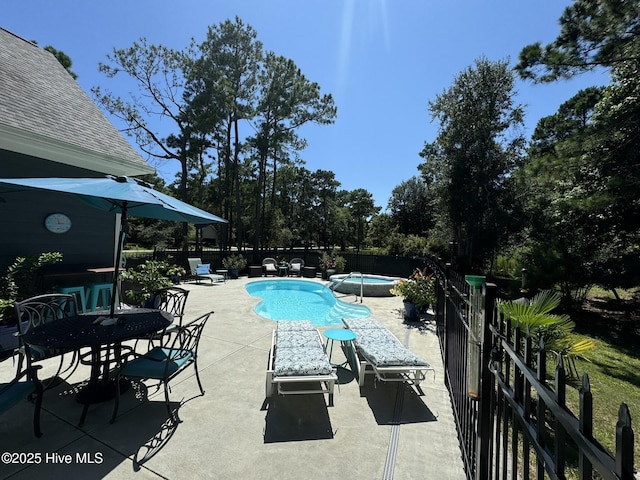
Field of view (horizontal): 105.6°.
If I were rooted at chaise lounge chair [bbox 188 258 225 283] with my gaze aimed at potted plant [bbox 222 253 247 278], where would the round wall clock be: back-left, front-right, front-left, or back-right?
back-right

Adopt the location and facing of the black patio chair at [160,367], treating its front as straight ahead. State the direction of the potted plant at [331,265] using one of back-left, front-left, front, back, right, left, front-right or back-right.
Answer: back-right

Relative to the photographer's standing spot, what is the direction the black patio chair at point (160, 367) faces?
facing to the left of the viewer

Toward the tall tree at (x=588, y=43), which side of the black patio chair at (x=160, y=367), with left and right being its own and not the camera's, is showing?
back

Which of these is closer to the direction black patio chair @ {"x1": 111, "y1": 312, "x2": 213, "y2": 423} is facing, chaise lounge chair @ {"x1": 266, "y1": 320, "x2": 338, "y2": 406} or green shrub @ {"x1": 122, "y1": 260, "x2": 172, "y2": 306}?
the green shrub

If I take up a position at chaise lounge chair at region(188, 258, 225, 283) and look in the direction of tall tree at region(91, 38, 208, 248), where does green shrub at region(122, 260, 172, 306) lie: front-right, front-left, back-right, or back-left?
back-left

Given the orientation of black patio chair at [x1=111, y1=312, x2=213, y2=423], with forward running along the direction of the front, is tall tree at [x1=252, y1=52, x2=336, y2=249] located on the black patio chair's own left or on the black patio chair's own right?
on the black patio chair's own right

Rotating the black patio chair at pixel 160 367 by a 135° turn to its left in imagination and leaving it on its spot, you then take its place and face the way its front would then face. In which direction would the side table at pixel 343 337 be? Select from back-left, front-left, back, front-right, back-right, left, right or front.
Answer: front-left

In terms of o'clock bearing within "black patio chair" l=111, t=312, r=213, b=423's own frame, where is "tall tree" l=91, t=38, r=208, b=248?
The tall tree is roughly at 3 o'clock from the black patio chair.

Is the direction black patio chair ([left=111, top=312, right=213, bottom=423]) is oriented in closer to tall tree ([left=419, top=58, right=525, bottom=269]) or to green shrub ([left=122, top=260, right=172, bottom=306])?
the green shrub

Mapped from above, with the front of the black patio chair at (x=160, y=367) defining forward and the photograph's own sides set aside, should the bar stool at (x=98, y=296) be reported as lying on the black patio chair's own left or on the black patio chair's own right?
on the black patio chair's own right

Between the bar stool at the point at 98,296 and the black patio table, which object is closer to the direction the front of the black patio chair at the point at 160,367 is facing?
the black patio table
